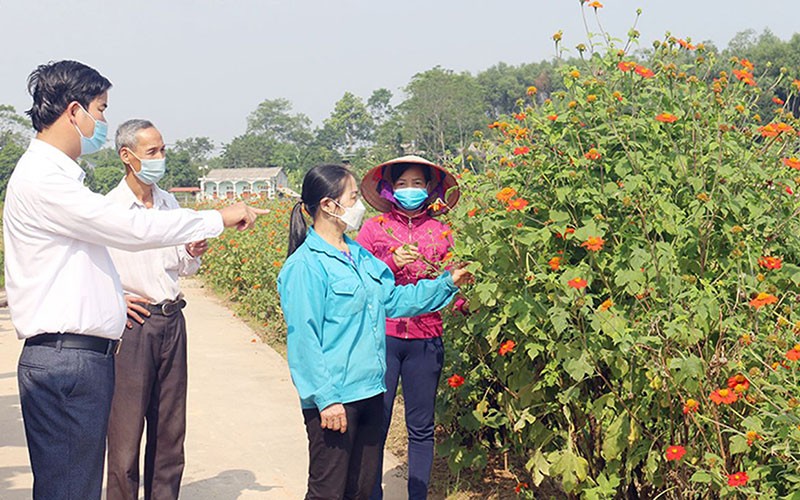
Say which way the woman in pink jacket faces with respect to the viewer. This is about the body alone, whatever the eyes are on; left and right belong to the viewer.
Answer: facing the viewer

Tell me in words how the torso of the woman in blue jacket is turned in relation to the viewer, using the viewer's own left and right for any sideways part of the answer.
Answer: facing the viewer and to the right of the viewer

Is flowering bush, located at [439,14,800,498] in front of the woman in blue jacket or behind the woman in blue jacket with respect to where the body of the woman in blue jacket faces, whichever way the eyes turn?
in front

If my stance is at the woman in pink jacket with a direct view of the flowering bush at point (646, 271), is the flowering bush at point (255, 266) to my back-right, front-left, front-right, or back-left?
back-left

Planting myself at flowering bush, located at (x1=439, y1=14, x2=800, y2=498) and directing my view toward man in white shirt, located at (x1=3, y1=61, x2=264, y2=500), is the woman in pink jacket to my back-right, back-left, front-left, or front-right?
front-right

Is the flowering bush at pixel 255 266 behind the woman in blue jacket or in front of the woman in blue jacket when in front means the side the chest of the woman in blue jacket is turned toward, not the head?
behind

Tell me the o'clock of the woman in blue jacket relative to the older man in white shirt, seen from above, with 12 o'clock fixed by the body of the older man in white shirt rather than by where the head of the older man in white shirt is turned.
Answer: The woman in blue jacket is roughly at 12 o'clock from the older man in white shirt.

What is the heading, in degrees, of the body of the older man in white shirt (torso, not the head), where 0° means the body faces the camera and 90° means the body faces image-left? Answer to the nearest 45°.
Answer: approximately 315°

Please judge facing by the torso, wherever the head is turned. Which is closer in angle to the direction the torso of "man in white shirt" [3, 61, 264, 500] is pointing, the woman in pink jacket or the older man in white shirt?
the woman in pink jacket

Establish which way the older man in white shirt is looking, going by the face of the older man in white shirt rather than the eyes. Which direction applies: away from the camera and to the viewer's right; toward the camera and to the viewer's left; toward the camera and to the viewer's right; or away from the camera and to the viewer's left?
toward the camera and to the viewer's right

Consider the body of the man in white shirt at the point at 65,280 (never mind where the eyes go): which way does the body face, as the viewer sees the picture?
to the viewer's right

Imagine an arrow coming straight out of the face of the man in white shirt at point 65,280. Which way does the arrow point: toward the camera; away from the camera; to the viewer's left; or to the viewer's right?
to the viewer's right

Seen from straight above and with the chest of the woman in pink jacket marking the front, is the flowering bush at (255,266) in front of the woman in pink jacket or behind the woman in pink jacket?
behind
